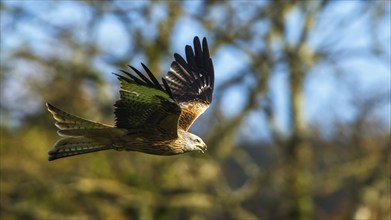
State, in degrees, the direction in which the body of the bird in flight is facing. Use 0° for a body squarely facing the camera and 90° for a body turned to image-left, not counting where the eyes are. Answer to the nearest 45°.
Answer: approximately 270°
